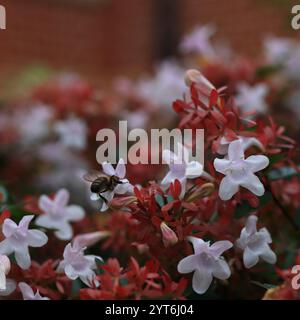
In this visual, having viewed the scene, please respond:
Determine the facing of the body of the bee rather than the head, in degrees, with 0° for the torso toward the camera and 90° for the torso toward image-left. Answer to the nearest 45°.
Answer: approximately 270°

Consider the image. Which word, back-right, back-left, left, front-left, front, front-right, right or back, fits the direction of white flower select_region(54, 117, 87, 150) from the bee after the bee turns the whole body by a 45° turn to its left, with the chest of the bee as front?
front-left

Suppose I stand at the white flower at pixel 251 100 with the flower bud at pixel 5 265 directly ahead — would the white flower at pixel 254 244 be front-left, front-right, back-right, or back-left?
front-left

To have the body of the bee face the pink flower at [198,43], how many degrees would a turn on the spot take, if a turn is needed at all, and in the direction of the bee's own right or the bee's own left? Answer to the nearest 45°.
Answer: approximately 90° to the bee's own left
